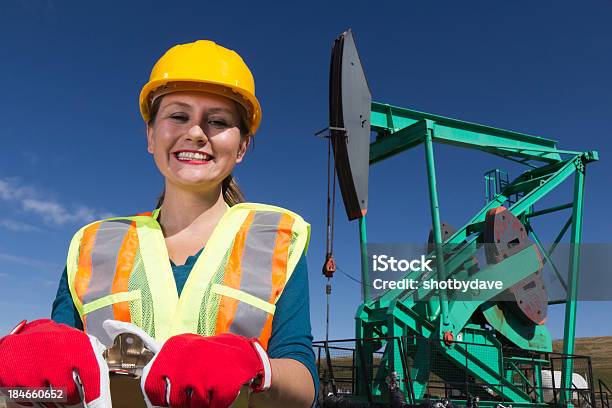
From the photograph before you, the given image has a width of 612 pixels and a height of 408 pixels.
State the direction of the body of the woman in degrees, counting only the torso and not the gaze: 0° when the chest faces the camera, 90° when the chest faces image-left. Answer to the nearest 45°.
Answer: approximately 0°
